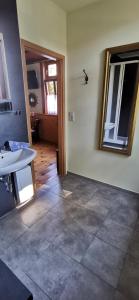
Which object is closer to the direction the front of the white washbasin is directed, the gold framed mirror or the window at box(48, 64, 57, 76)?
the gold framed mirror

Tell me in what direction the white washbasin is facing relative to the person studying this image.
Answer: facing the viewer and to the right of the viewer

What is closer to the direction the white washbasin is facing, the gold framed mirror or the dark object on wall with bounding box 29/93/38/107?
the gold framed mirror

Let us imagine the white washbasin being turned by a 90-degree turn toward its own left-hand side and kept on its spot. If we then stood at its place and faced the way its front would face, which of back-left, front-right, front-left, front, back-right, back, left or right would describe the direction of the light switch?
front

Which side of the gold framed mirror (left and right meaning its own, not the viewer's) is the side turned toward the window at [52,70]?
right

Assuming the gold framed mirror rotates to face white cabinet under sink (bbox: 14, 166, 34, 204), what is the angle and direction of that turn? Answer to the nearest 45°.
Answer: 0° — it already faces it

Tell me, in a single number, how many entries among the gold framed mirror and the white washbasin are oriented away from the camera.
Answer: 0

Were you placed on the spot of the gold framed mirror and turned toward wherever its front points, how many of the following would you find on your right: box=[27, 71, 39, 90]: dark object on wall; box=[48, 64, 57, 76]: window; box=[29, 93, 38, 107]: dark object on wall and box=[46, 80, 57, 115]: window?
4

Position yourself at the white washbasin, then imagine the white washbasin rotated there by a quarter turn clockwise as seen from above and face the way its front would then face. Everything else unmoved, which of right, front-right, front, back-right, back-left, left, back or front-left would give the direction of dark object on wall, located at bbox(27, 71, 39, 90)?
back-right

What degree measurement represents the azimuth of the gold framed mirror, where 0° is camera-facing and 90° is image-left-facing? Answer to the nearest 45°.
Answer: approximately 45°

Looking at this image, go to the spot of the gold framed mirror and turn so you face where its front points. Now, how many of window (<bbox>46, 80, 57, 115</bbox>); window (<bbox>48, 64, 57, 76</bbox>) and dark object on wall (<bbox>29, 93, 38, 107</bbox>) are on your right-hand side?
3

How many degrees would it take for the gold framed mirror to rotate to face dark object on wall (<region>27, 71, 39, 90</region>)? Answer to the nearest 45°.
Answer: approximately 90° to its right
